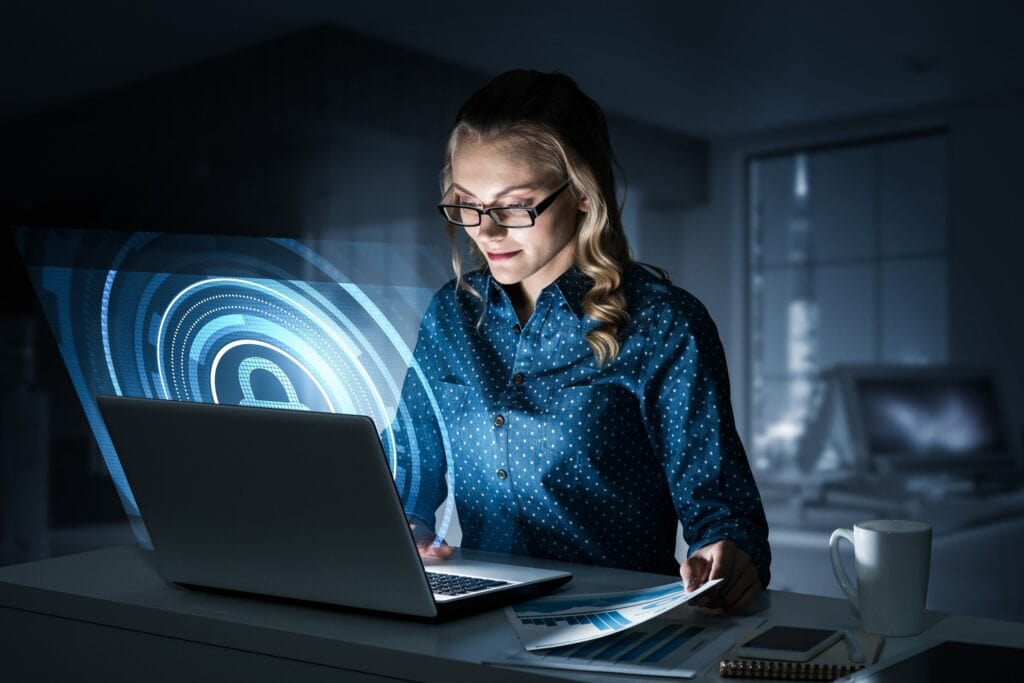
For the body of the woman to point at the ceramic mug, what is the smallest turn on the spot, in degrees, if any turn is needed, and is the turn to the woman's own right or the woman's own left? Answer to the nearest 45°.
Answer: approximately 90° to the woman's own left

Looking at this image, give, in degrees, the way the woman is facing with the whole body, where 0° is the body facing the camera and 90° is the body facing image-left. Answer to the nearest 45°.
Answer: approximately 45°

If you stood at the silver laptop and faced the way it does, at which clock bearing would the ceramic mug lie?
The ceramic mug is roughly at 2 o'clock from the silver laptop.

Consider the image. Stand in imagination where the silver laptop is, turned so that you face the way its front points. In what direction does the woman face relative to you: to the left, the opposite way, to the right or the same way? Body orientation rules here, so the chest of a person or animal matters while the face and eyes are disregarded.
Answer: the opposite way

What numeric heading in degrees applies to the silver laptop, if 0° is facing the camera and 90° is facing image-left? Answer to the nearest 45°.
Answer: approximately 225°
